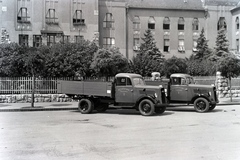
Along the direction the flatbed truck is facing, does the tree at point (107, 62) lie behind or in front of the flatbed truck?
behind

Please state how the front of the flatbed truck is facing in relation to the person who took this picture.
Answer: facing the viewer and to the right of the viewer

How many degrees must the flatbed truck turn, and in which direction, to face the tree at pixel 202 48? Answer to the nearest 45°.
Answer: approximately 90° to its left

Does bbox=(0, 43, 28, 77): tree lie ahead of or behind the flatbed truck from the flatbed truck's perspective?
behind

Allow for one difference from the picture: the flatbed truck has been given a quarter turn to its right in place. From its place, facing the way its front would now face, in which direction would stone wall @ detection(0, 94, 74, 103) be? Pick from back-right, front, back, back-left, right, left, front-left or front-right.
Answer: right

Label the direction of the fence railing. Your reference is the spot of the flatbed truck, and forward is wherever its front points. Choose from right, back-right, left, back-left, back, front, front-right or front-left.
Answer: back

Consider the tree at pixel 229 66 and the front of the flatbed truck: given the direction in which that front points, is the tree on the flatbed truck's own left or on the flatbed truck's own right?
on the flatbed truck's own left

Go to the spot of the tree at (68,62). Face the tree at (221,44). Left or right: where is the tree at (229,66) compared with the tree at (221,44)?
right

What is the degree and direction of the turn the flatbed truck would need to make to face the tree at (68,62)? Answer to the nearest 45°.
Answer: approximately 180°

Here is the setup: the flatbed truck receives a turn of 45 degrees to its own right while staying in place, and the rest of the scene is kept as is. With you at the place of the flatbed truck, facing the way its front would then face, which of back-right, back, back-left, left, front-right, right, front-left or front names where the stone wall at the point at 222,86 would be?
back-left
